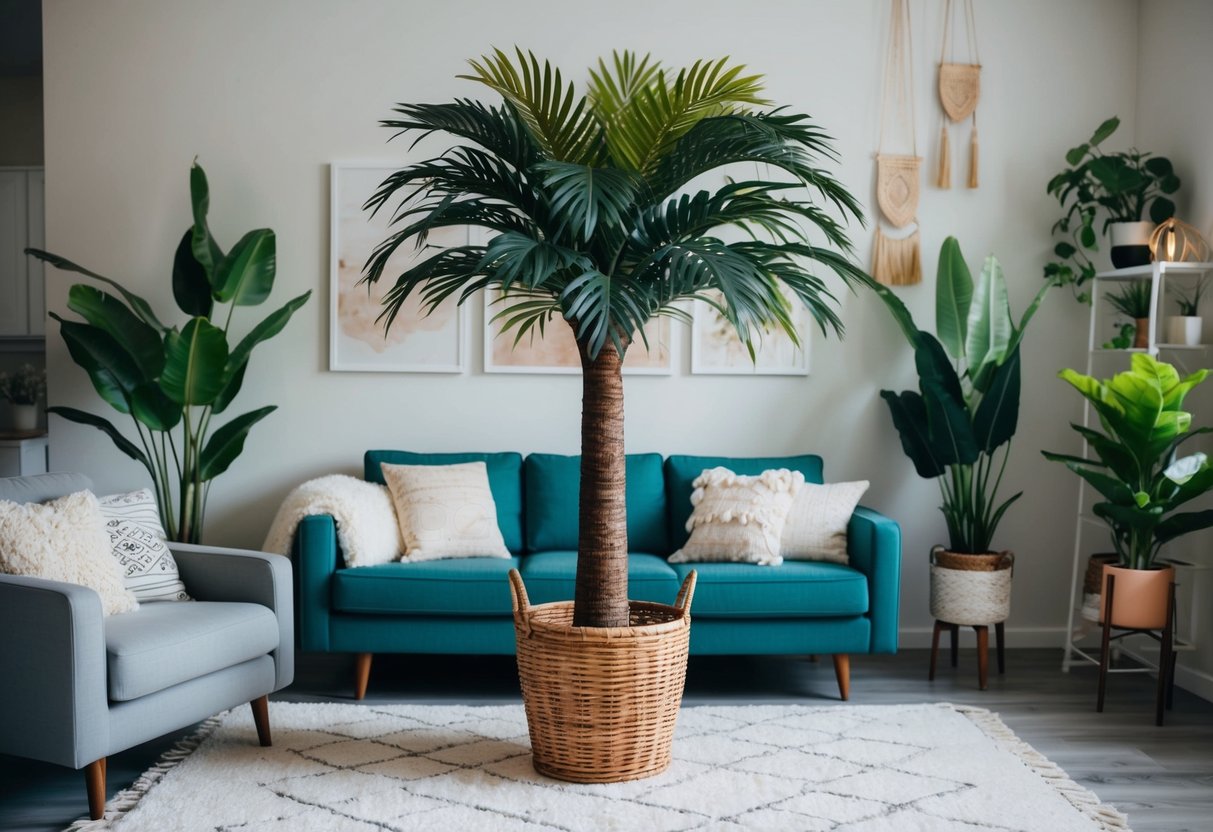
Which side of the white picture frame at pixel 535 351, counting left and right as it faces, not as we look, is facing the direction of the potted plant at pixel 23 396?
right

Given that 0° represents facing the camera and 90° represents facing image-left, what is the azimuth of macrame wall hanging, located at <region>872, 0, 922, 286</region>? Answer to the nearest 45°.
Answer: approximately 0°

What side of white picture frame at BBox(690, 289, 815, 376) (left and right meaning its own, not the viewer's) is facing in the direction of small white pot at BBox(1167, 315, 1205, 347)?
left

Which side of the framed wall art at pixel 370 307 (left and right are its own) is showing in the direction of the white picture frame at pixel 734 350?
left

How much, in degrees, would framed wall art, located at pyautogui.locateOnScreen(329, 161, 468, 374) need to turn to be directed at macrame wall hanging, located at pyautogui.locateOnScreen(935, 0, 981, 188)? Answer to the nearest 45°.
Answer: approximately 90° to its left

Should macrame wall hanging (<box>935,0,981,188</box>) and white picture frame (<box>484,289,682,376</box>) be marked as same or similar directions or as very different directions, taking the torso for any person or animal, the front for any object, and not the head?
same or similar directions

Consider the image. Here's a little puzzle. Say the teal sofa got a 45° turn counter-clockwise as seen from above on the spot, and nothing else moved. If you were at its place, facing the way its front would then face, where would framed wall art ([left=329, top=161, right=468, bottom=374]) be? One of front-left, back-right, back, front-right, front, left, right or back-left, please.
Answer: back

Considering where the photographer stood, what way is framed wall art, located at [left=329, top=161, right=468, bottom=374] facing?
facing the viewer

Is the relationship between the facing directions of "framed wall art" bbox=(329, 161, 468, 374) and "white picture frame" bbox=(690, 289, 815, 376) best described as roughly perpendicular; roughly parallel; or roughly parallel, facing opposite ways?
roughly parallel

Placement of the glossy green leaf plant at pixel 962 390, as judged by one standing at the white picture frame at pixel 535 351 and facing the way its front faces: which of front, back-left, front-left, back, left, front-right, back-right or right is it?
left

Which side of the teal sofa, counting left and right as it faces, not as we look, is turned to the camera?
front

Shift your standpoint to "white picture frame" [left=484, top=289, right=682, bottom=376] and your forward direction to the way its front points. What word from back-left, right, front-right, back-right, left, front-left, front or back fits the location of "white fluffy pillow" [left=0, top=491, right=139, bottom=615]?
front-right

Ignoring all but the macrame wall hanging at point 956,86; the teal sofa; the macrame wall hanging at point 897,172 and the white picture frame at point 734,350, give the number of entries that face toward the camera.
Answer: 4

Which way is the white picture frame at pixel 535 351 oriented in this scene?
toward the camera

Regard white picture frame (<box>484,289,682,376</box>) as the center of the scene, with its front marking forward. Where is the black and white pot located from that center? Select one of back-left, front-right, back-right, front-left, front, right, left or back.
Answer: left
